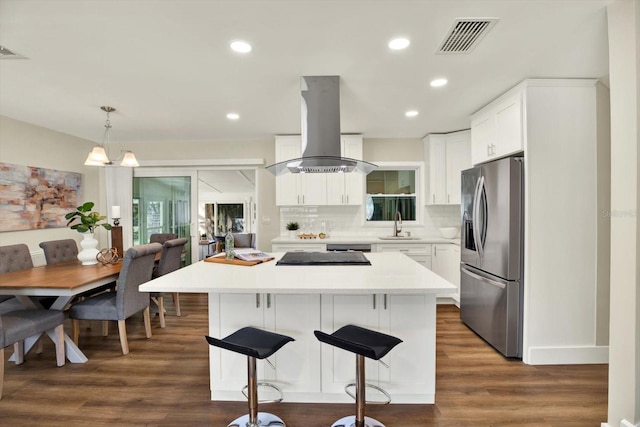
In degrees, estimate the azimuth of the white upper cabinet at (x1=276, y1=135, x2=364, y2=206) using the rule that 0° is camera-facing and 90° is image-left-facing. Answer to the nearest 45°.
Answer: approximately 0°

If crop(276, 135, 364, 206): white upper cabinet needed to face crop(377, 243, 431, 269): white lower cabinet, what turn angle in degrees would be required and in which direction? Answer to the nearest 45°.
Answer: approximately 90° to its left

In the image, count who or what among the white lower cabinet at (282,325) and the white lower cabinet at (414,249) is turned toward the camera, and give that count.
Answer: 2

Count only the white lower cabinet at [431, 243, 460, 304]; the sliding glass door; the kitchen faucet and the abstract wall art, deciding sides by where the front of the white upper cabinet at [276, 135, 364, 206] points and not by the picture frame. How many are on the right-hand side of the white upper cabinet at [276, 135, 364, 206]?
2

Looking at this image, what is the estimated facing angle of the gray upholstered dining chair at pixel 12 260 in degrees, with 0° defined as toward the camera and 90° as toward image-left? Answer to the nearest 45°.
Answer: approximately 315°

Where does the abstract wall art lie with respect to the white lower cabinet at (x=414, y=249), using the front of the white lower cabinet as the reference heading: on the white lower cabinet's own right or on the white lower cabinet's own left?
on the white lower cabinet's own right

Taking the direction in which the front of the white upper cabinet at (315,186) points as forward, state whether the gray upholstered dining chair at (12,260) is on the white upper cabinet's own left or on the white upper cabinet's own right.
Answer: on the white upper cabinet's own right

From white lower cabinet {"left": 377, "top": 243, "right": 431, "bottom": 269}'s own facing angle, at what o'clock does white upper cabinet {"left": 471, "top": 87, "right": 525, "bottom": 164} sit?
The white upper cabinet is roughly at 11 o'clock from the white lower cabinet.

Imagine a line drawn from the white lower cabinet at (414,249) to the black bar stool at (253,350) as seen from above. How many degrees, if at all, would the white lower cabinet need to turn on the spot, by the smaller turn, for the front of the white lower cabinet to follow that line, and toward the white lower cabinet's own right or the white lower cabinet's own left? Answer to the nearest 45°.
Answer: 0° — it already faces it
